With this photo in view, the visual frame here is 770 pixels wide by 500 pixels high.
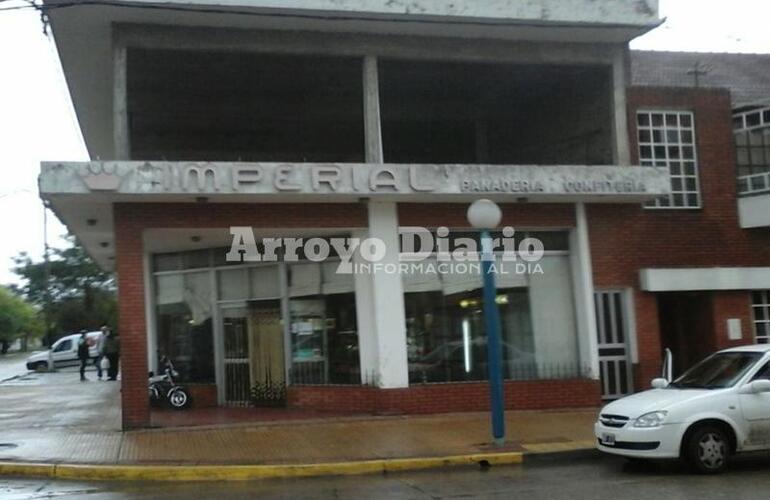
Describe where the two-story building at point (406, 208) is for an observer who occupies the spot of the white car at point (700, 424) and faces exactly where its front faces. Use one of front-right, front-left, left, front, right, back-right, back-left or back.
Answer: right

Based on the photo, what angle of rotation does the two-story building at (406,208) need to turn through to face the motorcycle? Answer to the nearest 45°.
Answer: approximately 90° to its right

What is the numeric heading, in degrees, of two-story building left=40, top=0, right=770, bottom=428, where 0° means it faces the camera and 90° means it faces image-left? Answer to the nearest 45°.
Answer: approximately 0°

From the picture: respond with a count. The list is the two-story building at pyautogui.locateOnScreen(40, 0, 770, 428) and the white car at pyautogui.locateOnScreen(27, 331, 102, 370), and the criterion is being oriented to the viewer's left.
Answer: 1

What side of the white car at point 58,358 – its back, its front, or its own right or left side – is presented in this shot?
left

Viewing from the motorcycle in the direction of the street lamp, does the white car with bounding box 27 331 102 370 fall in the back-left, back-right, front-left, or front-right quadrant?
back-left

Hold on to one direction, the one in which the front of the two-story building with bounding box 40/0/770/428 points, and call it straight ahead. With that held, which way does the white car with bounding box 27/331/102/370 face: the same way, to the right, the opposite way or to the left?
to the right

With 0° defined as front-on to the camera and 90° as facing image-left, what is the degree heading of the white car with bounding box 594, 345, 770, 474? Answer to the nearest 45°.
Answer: approximately 45°

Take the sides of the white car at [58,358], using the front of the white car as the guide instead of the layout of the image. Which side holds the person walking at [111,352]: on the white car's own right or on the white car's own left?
on the white car's own left
